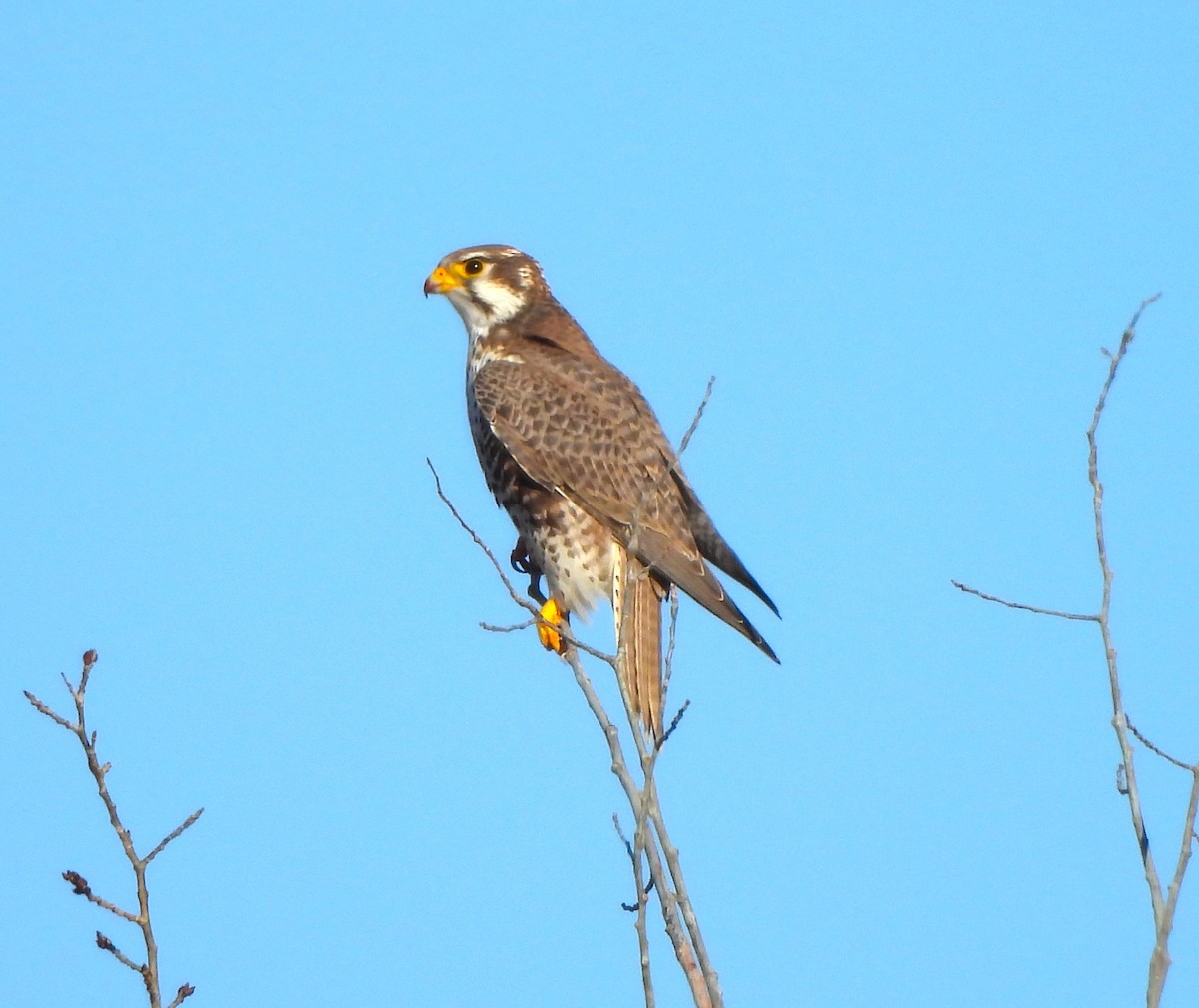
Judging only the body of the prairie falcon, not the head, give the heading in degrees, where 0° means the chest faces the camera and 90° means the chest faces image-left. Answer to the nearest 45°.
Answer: approximately 90°
